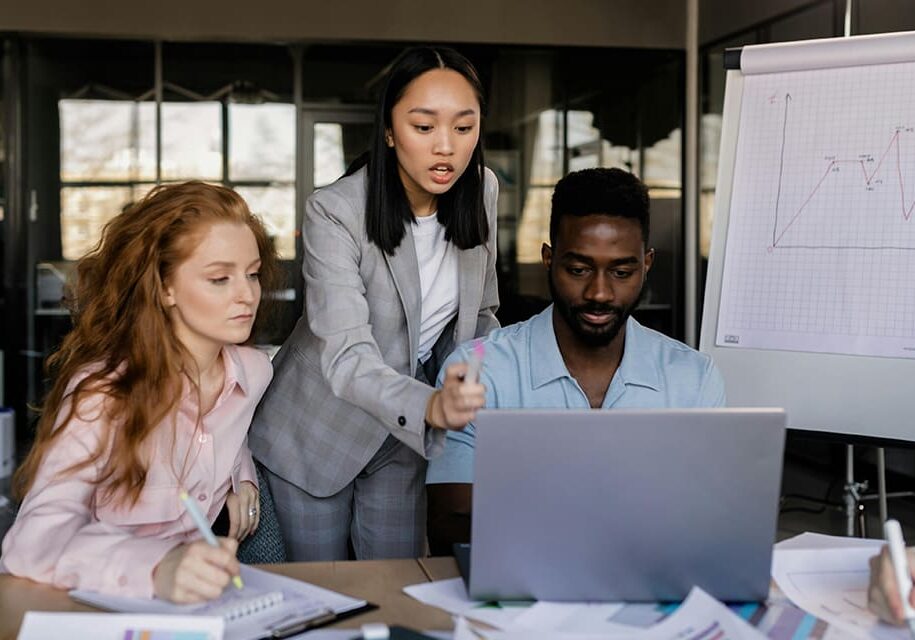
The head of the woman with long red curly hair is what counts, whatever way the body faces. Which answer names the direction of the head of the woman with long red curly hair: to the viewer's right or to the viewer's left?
to the viewer's right

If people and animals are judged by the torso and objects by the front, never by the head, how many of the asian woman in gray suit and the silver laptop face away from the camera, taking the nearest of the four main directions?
1

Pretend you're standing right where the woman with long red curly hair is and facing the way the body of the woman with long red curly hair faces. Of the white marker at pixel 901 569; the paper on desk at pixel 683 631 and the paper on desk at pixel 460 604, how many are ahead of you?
3

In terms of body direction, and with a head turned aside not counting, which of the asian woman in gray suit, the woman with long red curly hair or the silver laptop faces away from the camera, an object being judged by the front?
the silver laptop

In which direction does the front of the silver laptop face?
away from the camera

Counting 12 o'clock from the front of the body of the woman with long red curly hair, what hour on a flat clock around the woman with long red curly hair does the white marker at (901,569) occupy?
The white marker is roughly at 12 o'clock from the woman with long red curly hair.
